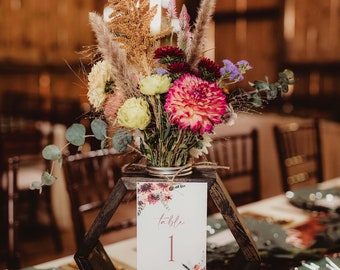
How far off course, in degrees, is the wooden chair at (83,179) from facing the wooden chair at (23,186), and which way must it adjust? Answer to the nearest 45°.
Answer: approximately 135° to its left

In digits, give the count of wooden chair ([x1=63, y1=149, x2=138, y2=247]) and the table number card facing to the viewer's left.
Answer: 0

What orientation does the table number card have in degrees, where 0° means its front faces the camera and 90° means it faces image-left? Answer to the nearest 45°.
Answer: approximately 0°
